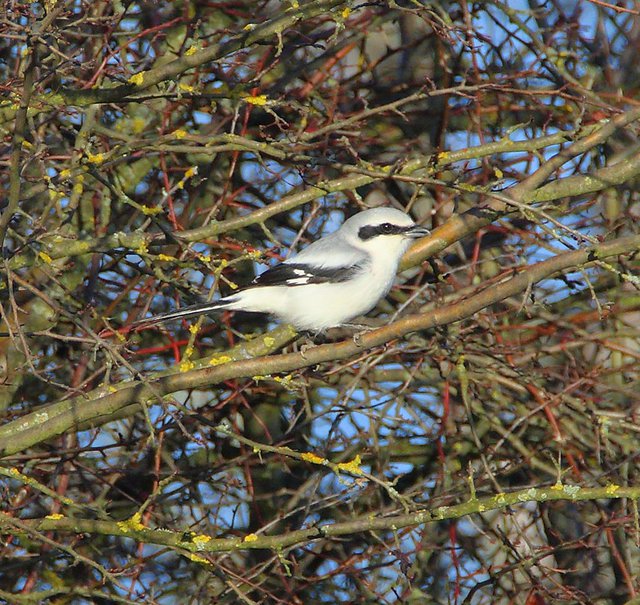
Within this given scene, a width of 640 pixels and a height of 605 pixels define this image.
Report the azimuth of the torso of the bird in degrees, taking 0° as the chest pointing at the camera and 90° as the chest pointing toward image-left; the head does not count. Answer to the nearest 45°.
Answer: approximately 270°
